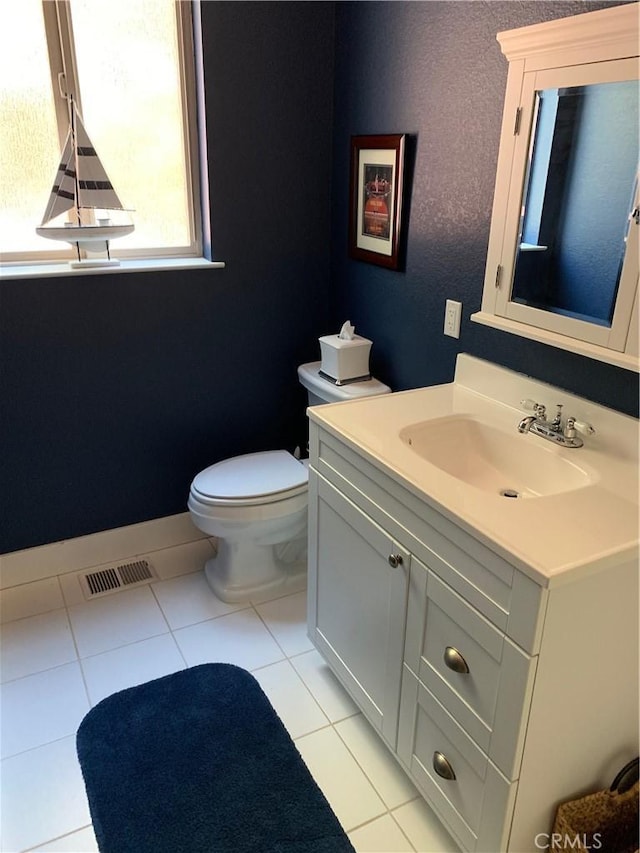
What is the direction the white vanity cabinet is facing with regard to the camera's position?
facing the viewer and to the left of the viewer

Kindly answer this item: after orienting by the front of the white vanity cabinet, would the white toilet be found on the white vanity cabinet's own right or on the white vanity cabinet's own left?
on the white vanity cabinet's own right

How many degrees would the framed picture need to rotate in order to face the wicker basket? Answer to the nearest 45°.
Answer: approximately 45° to its left

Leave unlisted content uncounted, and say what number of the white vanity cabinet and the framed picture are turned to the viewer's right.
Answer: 0

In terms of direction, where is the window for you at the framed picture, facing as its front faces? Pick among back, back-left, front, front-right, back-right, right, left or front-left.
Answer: front-right

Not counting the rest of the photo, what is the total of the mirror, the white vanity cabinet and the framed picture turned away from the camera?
0

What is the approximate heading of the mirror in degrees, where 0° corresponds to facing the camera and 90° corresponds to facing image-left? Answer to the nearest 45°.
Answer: approximately 45°
